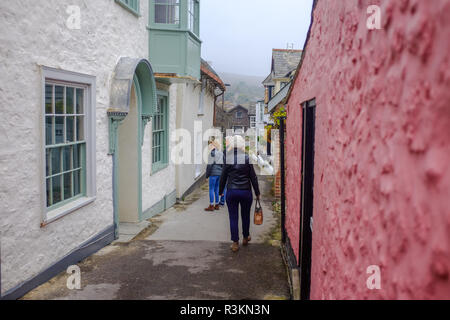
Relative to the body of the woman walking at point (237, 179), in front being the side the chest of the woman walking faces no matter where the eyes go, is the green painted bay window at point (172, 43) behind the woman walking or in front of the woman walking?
in front

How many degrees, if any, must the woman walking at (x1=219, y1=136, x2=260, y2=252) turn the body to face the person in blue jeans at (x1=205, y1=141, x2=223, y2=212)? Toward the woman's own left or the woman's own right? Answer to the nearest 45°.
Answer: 0° — they already face them

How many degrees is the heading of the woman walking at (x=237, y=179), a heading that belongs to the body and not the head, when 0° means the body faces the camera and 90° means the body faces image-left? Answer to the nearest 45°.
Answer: approximately 180°
